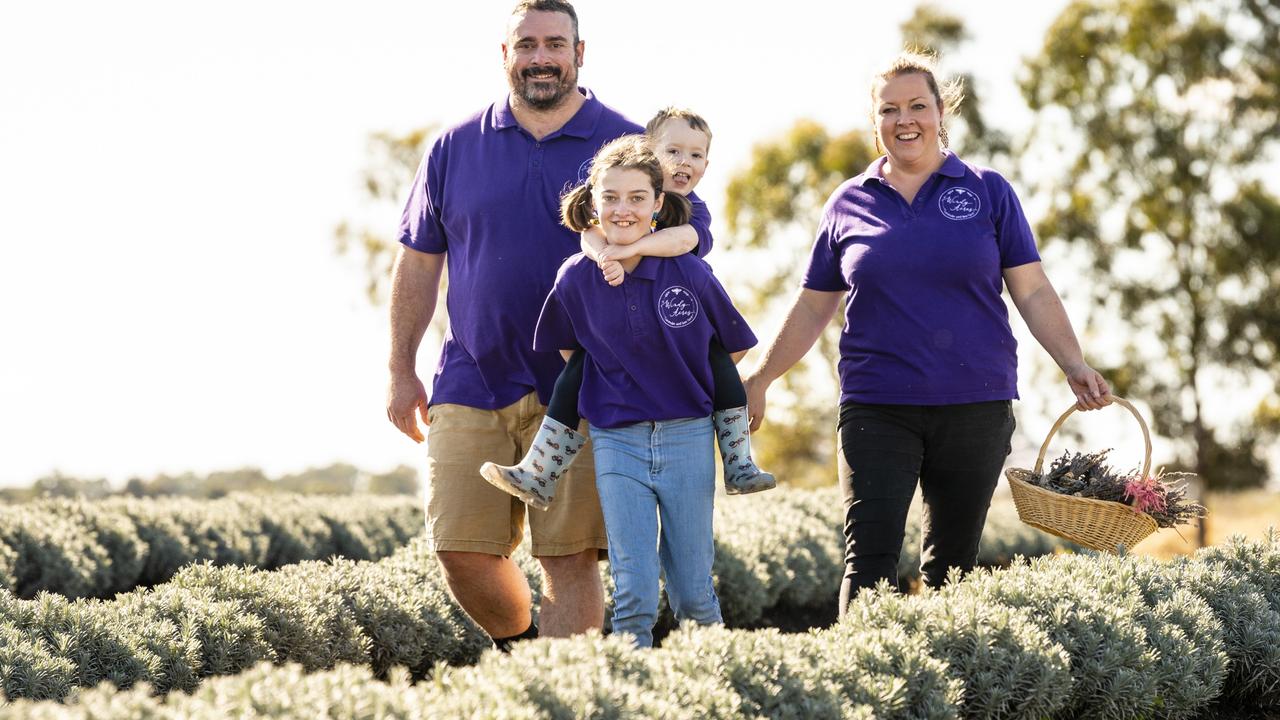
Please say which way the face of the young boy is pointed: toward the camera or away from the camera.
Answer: toward the camera

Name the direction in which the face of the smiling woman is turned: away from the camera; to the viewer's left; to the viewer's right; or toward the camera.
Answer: toward the camera

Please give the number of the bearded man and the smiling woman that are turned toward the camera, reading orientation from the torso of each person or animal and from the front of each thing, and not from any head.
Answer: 2

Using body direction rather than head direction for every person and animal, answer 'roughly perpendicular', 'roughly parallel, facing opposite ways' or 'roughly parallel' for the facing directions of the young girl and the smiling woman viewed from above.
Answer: roughly parallel

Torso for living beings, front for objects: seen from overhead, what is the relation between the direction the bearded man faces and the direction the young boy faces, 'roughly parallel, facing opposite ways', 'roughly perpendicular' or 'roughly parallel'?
roughly parallel

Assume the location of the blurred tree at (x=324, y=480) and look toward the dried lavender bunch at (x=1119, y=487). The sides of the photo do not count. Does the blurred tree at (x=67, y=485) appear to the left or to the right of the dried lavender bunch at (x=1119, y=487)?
right

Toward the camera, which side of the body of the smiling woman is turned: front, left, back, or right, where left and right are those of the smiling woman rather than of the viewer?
front

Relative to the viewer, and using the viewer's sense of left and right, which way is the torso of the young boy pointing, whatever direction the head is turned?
facing the viewer

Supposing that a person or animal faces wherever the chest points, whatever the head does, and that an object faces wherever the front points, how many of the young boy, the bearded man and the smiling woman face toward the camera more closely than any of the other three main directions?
3

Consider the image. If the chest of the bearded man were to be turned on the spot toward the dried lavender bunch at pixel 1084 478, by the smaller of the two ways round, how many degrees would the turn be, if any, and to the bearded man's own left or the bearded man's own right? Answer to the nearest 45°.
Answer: approximately 90° to the bearded man's own left

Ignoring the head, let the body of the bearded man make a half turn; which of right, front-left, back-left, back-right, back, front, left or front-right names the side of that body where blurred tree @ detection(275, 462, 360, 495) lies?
front

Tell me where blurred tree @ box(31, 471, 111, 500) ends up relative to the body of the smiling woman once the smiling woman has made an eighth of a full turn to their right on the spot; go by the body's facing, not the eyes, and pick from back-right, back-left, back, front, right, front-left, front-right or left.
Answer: right

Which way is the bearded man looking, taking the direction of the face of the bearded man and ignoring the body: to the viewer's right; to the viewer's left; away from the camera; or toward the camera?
toward the camera

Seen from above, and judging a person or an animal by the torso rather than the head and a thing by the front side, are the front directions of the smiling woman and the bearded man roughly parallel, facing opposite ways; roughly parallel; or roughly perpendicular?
roughly parallel

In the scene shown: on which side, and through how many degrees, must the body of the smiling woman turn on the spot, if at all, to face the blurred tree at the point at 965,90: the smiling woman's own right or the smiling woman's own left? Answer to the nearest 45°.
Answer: approximately 180°
